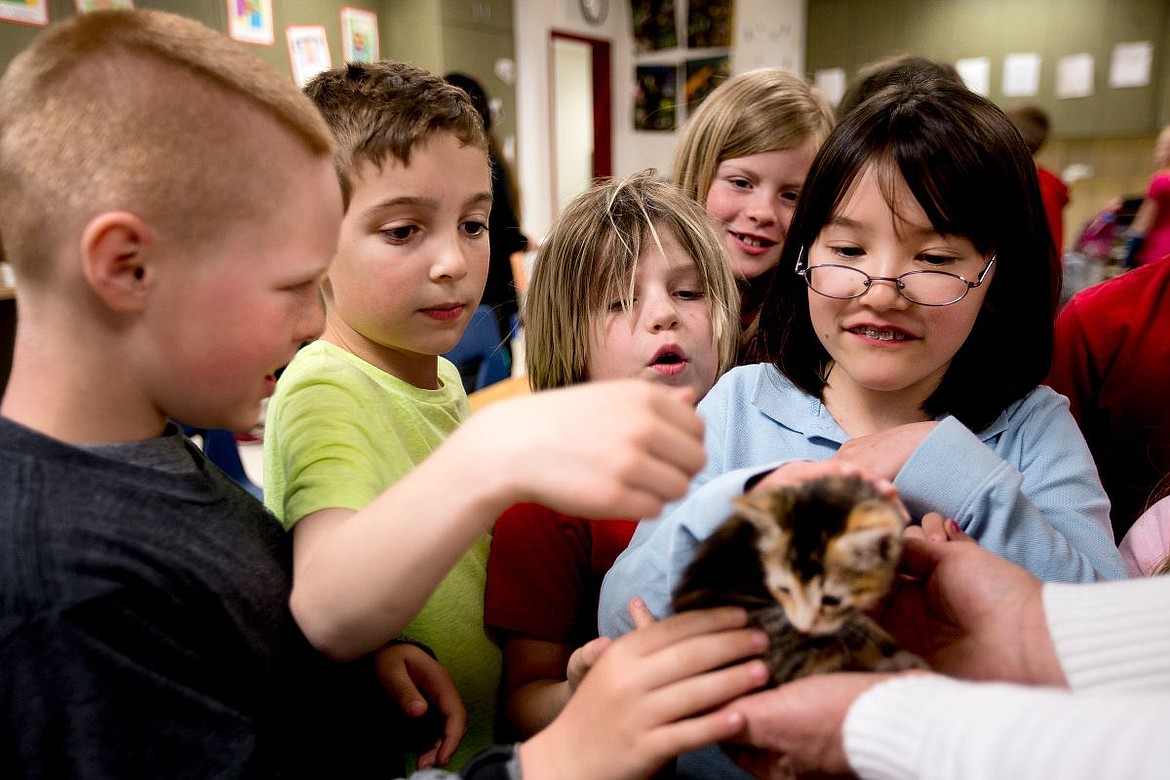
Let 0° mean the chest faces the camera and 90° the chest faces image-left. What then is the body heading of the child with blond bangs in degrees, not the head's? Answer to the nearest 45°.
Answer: approximately 315°

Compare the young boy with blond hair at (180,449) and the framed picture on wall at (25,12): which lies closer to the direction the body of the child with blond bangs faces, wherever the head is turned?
the young boy with blond hair

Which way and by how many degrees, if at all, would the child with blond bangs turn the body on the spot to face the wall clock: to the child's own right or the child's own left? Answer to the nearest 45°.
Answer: approximately 135° to the child's own left

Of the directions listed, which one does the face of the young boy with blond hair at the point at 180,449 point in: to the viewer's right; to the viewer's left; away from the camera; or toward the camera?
to the viewer's right

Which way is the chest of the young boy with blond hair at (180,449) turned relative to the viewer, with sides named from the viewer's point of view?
facing to the right of the viewer

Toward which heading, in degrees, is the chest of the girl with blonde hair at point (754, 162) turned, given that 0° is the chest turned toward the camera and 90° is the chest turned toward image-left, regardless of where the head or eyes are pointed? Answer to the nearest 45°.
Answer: approximately 0°

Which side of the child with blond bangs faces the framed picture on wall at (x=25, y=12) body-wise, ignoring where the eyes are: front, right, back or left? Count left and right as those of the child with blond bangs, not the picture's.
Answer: back
